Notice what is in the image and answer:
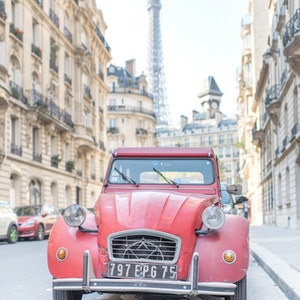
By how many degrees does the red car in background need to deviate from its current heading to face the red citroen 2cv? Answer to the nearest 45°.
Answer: approximately 45° to its left

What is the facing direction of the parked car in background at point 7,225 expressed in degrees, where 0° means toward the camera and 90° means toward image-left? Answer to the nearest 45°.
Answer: approximately 45°

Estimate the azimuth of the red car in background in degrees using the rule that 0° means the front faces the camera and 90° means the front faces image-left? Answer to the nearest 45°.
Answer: approximately 45°

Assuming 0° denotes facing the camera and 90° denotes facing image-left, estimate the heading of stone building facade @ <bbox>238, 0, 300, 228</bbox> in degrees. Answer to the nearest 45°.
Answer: approximately 90°

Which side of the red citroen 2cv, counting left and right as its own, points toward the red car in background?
back

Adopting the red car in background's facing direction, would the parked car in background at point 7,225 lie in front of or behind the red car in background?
in front

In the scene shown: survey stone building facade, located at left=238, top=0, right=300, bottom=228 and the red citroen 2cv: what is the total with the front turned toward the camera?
1

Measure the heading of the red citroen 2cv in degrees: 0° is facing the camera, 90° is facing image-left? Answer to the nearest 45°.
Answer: approximately 0°

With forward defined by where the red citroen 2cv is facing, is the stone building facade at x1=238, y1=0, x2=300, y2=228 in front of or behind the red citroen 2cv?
behind

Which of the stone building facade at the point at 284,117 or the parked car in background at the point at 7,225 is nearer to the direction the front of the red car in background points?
the parked car in background

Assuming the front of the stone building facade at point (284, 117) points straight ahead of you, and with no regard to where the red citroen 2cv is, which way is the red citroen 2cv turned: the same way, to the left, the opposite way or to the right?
to the left

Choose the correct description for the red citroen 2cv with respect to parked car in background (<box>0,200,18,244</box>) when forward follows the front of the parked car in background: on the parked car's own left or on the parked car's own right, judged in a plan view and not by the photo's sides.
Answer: on the parked car's own left
